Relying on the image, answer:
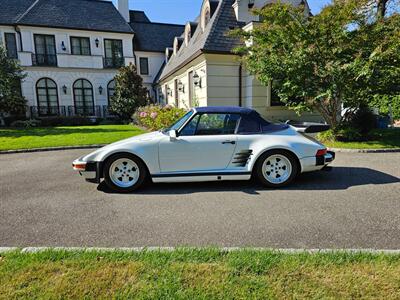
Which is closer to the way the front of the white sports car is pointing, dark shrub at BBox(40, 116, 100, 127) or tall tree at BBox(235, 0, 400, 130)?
the dark shrub

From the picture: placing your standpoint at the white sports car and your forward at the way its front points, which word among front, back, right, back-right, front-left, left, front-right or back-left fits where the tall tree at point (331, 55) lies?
back-right

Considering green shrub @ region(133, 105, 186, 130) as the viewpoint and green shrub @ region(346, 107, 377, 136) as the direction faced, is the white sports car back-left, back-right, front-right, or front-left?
front-right

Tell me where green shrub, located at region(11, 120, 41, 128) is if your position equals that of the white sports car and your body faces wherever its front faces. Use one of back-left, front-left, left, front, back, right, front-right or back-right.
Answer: front-right

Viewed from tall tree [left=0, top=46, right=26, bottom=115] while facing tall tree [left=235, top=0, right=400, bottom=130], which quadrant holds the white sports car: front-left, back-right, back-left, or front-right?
front-right

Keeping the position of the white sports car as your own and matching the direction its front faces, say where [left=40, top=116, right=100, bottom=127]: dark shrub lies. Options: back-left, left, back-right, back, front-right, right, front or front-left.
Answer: front-right

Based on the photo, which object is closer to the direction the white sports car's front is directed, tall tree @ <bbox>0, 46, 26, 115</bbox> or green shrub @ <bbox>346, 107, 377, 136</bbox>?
the tall tree

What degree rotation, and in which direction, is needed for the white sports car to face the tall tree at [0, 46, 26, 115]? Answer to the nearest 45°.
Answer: approximately 45° to its right

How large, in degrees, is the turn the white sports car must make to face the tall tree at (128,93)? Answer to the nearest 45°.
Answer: approximately 90° to its right

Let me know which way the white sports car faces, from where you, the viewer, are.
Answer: facing to the left of the viewer
